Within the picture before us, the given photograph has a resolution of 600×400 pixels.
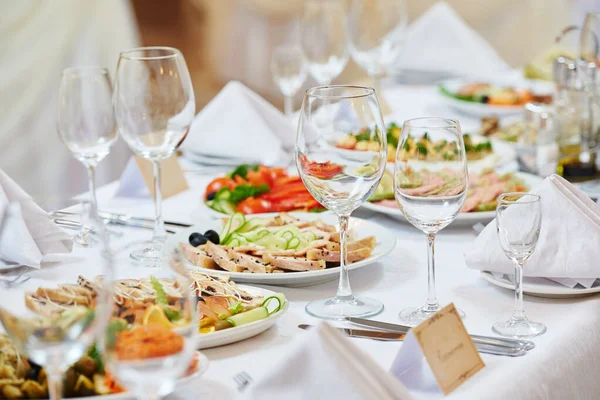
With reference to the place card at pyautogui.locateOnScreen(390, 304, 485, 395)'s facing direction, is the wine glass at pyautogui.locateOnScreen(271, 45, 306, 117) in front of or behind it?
behind

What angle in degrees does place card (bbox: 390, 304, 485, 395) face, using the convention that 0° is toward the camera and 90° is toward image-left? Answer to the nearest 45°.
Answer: approximately 315°

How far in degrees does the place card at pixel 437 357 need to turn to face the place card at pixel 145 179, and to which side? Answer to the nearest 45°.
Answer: approximately 180°

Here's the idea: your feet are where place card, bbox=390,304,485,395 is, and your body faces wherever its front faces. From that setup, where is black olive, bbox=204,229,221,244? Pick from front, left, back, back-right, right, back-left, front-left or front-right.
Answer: back

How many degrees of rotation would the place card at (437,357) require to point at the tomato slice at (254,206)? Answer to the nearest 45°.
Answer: approximately 180°

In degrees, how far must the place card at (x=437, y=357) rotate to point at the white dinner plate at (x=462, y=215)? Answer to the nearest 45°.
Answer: approximately 135° to its left
